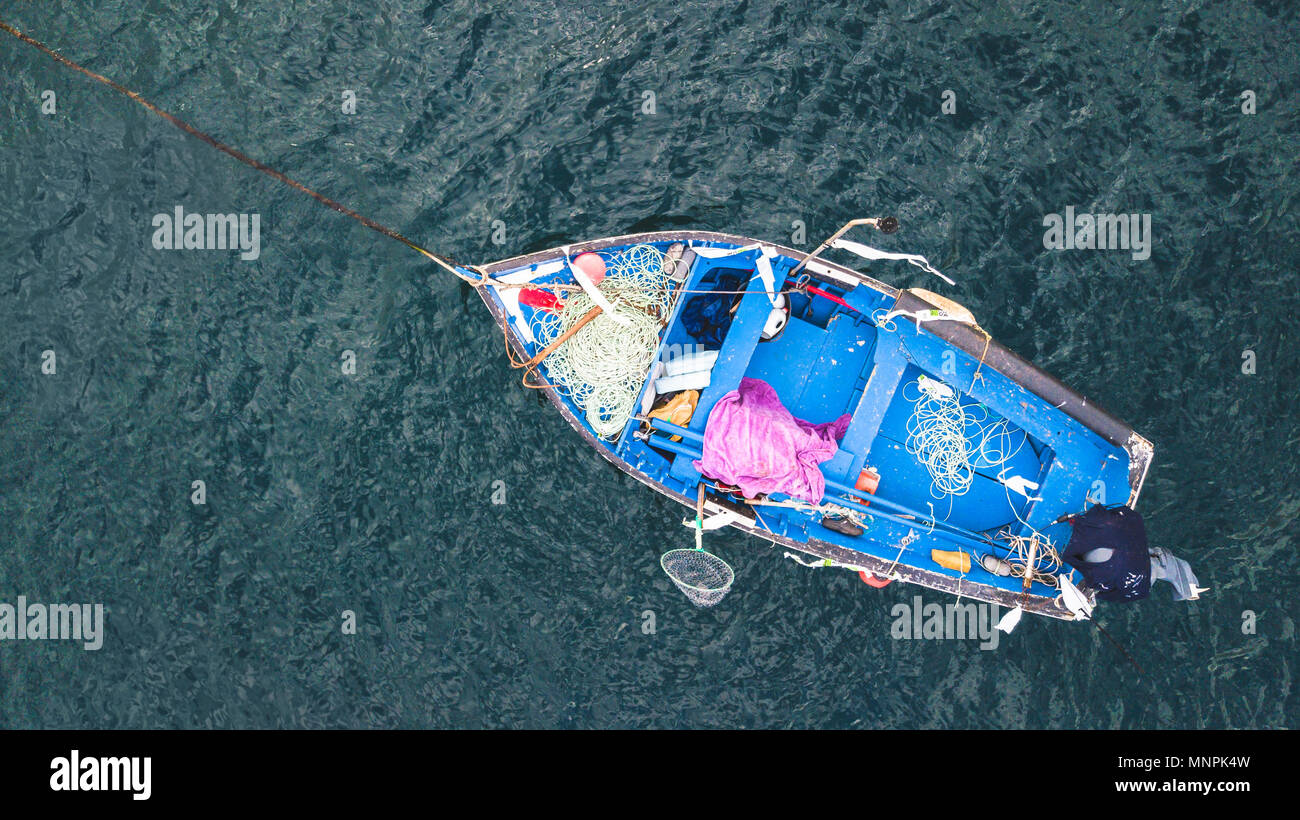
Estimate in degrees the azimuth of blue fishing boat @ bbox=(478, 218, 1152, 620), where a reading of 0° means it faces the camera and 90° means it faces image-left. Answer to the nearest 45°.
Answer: approximately 90°
